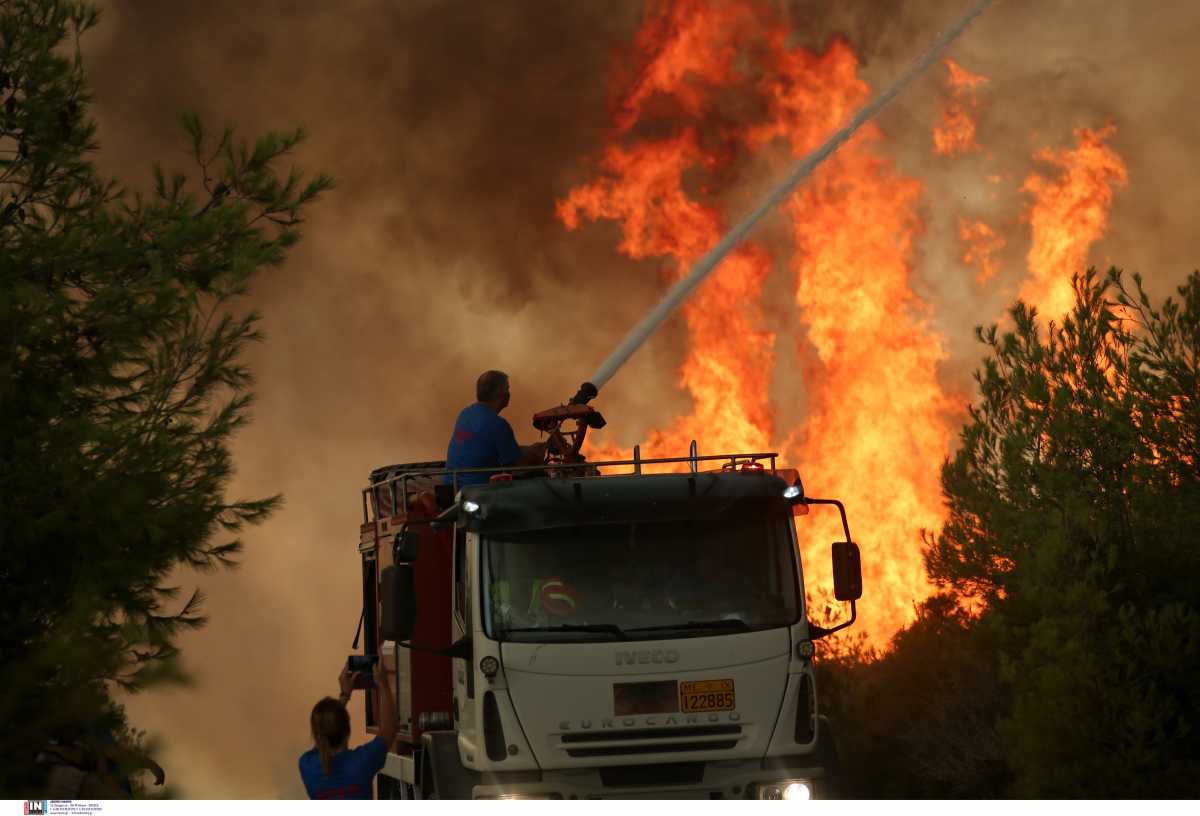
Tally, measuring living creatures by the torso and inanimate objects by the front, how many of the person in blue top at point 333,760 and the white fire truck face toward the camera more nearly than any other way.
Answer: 1

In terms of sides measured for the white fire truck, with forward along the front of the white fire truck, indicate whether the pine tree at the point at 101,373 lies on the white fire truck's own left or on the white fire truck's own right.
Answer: on the white fire truck's own right

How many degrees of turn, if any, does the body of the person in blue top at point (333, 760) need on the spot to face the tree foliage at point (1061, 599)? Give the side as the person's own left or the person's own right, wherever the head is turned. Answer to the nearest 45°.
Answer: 0° — they already face it

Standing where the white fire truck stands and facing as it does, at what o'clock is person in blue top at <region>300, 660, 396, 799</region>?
The person in blue top is roughly at 1 o'clock from the white fire truck.

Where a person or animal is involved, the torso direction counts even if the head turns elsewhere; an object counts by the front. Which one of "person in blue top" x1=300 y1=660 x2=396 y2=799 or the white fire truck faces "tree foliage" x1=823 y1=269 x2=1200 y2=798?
the person in blue top

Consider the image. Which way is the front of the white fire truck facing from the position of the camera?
facing the viewer

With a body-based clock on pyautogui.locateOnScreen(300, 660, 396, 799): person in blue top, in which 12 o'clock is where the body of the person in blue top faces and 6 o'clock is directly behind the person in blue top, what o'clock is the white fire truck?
The white fire truck is roughly at 12 o'clock from the person in blue top.

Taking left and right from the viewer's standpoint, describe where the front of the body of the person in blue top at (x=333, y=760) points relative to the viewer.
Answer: facing away from the viewer and to the right of the viewer
